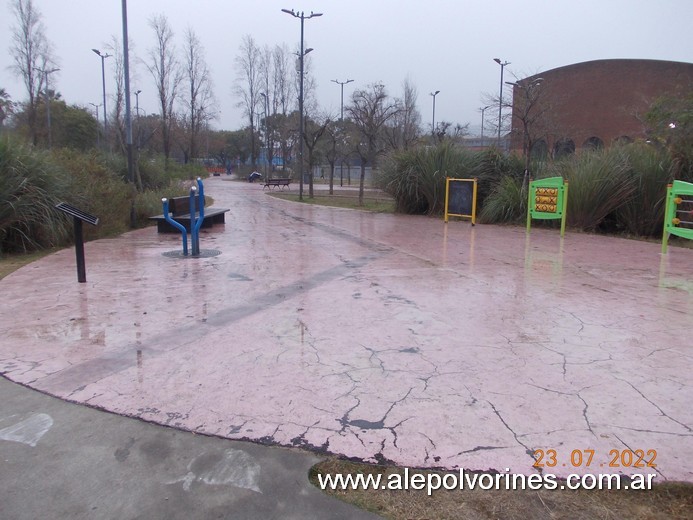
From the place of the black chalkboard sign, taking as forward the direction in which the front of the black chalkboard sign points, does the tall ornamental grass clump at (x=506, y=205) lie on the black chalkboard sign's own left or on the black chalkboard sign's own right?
on the black chalkboard sign's own left

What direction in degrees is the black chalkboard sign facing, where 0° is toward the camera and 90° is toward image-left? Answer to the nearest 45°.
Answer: approximately 0°

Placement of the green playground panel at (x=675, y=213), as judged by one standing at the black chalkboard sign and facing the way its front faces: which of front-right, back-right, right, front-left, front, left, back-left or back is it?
front-left

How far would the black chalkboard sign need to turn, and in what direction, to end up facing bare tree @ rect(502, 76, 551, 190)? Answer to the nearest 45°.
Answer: approximately 180°

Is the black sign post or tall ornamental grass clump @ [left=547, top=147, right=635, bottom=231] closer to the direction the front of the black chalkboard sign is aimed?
the black sign post

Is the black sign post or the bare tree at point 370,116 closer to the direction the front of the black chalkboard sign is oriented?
the black sign post

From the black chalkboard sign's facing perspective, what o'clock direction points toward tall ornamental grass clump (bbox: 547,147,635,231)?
The tall ornamental grass clump is roughly at 10 o'clock from the black chalkboard sign.

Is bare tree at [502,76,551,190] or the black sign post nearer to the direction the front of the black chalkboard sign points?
the black sign post

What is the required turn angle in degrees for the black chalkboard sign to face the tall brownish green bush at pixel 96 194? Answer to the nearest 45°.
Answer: approximately 45° to its right

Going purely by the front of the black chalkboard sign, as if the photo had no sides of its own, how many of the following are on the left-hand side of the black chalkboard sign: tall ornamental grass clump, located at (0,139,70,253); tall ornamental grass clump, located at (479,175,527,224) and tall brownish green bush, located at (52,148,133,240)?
1
